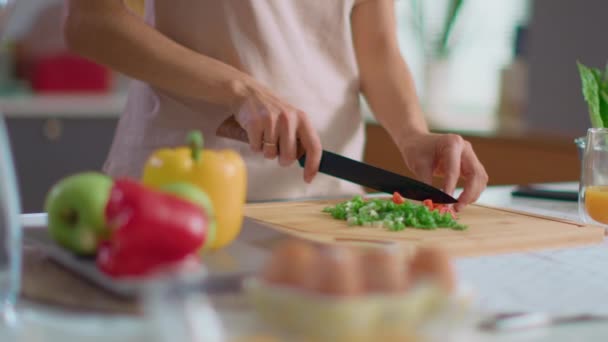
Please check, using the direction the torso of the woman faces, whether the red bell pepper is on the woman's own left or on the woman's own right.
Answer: on the woman's own right

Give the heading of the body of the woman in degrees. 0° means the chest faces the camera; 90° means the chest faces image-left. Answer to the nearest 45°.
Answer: approximately 315°

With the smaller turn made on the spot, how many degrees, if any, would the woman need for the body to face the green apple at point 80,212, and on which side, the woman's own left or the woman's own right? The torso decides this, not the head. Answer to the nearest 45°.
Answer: approximately 45° to the woman's own right

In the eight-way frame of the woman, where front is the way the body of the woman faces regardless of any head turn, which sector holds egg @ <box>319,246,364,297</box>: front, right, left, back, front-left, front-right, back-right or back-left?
front-right

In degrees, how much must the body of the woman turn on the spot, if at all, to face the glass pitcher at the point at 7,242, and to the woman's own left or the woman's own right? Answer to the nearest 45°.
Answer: approximately 45° to the woman's own right

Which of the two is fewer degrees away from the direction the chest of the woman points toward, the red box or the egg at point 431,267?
the egg

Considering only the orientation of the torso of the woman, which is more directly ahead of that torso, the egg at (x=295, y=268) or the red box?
the egg

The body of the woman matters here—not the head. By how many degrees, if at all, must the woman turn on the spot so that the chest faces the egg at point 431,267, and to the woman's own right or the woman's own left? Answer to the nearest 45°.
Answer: approximately 45° to the woman's own right

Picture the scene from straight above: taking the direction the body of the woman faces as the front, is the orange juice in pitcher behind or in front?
in front

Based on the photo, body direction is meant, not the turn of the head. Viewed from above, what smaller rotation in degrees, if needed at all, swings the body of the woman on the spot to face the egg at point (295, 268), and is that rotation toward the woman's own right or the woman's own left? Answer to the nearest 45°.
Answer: approximately 45° to the woman's own right

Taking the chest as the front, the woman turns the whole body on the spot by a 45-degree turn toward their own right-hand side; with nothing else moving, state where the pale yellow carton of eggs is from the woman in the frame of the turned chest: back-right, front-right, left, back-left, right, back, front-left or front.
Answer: front

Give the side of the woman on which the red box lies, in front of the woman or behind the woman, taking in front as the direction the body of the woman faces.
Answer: behind
